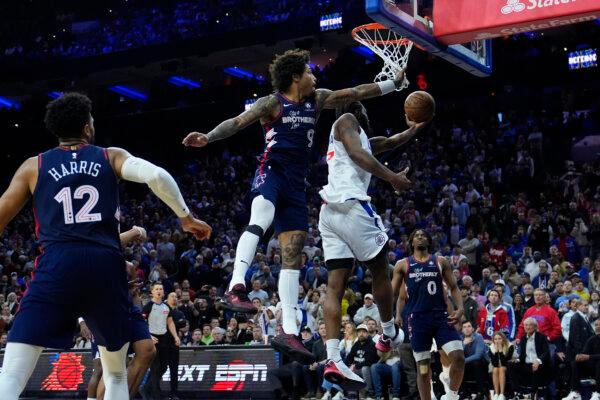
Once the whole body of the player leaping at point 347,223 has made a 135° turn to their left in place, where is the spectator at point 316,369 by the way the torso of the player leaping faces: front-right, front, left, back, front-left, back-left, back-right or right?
right

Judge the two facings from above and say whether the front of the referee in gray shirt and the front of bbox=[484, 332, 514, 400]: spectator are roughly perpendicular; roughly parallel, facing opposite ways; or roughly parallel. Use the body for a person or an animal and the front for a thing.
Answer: roughly parallel

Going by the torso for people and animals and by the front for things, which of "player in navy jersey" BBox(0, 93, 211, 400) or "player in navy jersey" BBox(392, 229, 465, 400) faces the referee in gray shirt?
"player in navy jersey" BBox(0, 93, 211, 400)

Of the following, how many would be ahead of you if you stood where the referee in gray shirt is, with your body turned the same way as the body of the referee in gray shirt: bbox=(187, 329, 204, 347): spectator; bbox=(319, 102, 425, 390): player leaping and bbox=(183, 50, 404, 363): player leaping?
2

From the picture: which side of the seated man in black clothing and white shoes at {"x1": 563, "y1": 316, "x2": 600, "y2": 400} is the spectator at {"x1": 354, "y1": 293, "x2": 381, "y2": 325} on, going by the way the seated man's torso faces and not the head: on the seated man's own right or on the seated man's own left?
on the seated man's own right

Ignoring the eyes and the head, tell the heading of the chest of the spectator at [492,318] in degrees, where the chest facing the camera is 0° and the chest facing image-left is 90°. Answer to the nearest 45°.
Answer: approximately 0°

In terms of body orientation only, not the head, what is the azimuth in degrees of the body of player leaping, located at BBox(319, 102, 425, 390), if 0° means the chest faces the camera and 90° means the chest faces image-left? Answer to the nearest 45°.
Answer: approximately 225°

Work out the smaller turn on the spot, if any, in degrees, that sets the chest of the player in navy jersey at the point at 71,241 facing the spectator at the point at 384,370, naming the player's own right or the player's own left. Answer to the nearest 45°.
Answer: approximately 45° to the player's own right

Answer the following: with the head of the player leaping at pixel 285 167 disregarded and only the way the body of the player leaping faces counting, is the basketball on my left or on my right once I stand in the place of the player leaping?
on my left

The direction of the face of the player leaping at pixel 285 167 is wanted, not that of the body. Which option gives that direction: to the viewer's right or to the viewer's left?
to the viewer's right

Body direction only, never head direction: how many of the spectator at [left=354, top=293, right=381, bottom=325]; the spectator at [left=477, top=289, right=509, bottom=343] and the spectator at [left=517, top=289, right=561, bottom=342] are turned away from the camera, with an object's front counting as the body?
0

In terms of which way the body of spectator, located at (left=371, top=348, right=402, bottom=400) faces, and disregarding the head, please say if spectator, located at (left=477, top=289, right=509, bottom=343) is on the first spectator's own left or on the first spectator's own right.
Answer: on the first spectator's own left

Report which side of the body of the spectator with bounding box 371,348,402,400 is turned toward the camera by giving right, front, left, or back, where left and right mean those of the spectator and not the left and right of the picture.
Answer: front

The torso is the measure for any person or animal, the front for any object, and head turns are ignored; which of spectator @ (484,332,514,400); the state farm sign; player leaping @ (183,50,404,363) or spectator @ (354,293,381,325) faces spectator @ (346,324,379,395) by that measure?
spectator @ (354,293,381,325)

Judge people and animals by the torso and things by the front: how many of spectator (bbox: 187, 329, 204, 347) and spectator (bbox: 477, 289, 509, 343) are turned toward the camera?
2

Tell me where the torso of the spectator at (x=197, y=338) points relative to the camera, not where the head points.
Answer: toward the camera

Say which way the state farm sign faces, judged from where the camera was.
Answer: facing the viewer and to the left of the viewer

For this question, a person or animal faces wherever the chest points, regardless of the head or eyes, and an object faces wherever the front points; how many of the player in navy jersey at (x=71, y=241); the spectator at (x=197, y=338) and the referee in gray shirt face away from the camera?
1
